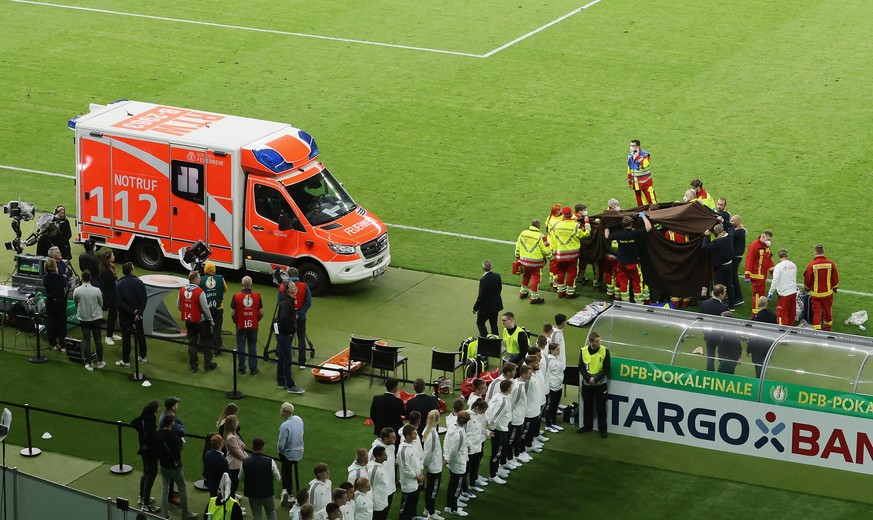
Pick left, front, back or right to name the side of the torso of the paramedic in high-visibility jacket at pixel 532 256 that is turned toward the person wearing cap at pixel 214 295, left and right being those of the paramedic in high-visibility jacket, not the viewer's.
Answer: back

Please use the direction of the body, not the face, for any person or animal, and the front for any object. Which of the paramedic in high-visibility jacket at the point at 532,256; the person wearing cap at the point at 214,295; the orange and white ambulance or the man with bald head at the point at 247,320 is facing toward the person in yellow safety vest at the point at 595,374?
the orange and white ambulance

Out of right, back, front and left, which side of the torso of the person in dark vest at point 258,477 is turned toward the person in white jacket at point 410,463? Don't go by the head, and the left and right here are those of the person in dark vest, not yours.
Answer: right

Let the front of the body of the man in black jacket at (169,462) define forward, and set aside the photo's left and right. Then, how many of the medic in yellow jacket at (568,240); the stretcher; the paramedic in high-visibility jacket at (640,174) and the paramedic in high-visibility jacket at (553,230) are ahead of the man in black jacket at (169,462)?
4

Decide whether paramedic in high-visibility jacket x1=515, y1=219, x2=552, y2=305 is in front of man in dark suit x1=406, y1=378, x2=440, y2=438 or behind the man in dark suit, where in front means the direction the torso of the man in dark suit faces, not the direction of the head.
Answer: in front

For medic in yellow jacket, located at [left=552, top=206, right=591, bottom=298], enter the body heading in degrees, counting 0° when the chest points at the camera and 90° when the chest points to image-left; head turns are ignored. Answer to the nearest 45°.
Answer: approximately 225°

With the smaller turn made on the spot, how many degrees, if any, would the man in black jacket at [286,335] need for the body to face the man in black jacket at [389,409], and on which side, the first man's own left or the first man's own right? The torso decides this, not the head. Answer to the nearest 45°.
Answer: approximately 45° to the first man's own right

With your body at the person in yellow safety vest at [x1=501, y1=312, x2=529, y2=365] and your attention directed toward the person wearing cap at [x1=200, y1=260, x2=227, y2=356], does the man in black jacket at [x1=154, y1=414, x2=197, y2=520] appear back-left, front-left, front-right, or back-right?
front-left

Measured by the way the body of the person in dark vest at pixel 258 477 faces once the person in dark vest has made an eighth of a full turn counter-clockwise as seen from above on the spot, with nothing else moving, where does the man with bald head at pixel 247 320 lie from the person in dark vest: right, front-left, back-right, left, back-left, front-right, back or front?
front-right

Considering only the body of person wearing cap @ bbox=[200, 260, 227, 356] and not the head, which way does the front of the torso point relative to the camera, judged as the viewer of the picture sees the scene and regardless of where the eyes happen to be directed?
away from the camera

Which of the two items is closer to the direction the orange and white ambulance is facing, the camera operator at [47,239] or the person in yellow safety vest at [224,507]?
the person in yellow safety vest

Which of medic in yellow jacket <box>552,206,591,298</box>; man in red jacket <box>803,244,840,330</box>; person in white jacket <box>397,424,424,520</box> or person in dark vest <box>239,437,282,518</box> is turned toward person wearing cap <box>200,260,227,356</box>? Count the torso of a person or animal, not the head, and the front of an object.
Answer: the person in dark vest

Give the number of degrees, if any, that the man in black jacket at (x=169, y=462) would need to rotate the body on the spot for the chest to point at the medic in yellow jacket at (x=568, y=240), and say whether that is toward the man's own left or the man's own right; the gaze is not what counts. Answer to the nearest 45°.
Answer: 0° — they already face them

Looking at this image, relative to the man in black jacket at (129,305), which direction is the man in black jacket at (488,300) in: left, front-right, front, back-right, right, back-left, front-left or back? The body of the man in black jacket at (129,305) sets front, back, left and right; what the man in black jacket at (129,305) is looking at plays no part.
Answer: right

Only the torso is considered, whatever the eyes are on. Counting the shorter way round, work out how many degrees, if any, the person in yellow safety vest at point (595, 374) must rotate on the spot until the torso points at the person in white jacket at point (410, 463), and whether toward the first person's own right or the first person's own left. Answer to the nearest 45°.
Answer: approximately 45° to the first person's own right
